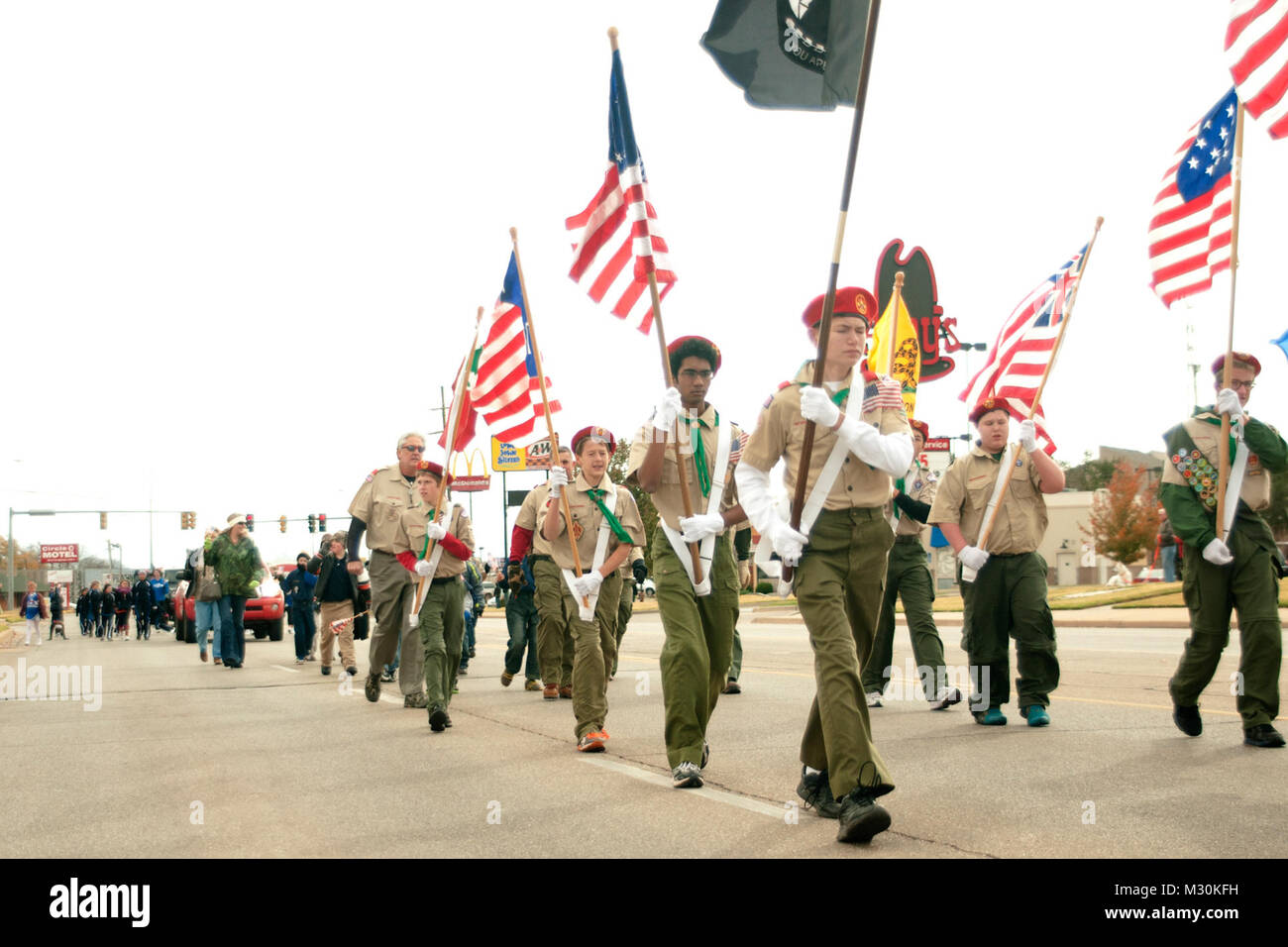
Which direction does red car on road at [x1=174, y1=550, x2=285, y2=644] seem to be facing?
toward the camera

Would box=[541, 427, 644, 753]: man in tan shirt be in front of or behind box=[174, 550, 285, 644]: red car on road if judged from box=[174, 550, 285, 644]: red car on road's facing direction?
in front

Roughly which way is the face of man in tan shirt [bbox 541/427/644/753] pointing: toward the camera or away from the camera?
toward the camera

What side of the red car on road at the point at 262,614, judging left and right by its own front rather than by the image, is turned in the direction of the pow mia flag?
front

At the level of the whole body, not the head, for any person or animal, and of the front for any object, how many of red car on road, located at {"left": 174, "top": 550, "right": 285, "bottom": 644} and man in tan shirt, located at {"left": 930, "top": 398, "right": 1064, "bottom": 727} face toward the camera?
2

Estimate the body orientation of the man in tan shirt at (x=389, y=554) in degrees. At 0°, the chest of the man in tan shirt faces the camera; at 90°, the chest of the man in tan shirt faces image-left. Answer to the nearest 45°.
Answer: approximately 315°

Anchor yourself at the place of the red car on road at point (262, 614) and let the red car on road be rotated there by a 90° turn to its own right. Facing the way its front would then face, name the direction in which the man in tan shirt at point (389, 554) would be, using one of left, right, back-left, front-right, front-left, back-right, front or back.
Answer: left

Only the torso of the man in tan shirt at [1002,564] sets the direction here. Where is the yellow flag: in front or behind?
behind

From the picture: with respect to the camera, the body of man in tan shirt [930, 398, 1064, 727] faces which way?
toward the camera

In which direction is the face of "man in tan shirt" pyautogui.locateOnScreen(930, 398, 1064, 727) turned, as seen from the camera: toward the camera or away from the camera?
toward the camera

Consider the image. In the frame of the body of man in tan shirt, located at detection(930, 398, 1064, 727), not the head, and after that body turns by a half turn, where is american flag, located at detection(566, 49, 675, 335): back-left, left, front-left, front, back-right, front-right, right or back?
back-left

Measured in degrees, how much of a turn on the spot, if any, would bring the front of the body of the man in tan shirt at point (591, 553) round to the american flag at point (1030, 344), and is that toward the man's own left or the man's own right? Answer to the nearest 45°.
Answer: approximately 90° to the man's own left

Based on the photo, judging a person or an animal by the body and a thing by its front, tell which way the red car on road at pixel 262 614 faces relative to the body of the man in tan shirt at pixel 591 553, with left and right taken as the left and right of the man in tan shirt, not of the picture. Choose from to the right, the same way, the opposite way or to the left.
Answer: the same way
